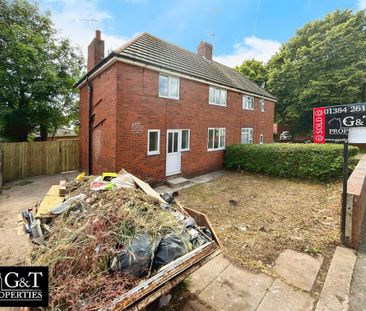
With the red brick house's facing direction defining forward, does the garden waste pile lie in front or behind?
in front

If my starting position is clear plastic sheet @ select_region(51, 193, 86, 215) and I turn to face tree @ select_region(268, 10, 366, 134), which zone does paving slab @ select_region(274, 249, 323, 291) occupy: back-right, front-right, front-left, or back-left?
front-right

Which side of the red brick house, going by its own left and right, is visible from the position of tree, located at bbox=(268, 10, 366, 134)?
left

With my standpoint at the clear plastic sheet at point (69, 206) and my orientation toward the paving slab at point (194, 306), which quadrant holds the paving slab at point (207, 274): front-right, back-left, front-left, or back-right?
front-left

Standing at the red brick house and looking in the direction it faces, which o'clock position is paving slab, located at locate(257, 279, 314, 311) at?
The paving slab is roughly at 1 o'clock from the red brick house.

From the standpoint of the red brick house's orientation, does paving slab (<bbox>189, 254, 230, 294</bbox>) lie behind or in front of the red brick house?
in front

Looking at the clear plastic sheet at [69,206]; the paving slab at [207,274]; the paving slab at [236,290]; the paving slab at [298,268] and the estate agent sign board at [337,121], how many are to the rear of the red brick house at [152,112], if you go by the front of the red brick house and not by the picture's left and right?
0

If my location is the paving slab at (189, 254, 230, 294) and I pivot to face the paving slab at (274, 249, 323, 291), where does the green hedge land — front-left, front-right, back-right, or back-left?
front-left

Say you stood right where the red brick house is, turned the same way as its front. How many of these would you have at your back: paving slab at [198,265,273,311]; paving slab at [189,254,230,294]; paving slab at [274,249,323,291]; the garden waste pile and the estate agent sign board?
0

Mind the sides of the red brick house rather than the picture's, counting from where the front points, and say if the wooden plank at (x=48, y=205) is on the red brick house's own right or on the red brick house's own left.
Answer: on the red brick house's own right

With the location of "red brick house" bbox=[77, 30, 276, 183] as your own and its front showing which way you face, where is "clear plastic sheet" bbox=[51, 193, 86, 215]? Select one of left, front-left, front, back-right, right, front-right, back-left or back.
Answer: front-right

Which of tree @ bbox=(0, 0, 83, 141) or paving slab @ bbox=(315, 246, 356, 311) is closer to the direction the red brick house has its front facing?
the paving slab
